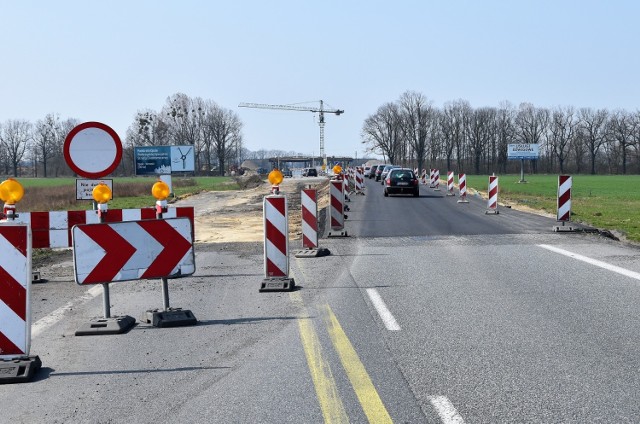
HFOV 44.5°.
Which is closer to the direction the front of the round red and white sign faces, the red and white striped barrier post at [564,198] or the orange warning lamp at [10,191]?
the orange warning lamp

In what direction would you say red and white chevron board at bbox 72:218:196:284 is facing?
toward the camera

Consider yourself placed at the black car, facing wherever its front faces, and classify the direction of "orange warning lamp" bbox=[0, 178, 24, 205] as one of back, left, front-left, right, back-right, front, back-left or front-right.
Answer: back

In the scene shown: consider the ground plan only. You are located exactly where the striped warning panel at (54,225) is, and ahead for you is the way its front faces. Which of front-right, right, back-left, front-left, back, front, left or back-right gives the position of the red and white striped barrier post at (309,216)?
left

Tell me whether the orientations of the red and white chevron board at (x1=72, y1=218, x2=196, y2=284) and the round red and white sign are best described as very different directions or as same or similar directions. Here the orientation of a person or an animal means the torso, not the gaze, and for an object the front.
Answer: same or similar directions

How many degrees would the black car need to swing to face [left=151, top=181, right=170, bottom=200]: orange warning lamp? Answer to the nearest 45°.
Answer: approximately 180°

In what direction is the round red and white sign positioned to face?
toward the camera

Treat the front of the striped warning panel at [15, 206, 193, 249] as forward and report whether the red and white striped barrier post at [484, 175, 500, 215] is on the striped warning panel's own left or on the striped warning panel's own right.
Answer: on the striped warning panel's own left

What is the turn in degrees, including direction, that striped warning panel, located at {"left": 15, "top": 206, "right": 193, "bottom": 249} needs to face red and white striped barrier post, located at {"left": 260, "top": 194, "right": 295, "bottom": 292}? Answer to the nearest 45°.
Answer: approximately 45° to its left

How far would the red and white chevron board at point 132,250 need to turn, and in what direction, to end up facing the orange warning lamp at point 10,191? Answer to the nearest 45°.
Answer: approximately 45° to its right

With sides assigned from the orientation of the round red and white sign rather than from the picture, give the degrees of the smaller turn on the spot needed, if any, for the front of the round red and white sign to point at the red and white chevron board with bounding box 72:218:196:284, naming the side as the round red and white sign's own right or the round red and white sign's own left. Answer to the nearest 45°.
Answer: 0° — it already faces it

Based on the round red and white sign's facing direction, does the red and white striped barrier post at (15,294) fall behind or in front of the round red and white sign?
in front

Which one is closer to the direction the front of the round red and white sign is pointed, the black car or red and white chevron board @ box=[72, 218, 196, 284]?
the red and white chevron board

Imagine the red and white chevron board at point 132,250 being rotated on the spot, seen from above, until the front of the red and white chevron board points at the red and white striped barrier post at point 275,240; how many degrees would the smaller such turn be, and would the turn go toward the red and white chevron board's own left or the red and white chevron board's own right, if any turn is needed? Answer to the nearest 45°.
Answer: approximately 135° to the red and white chevron board's own left

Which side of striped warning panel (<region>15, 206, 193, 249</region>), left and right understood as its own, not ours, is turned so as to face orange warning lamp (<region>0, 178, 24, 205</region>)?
front
